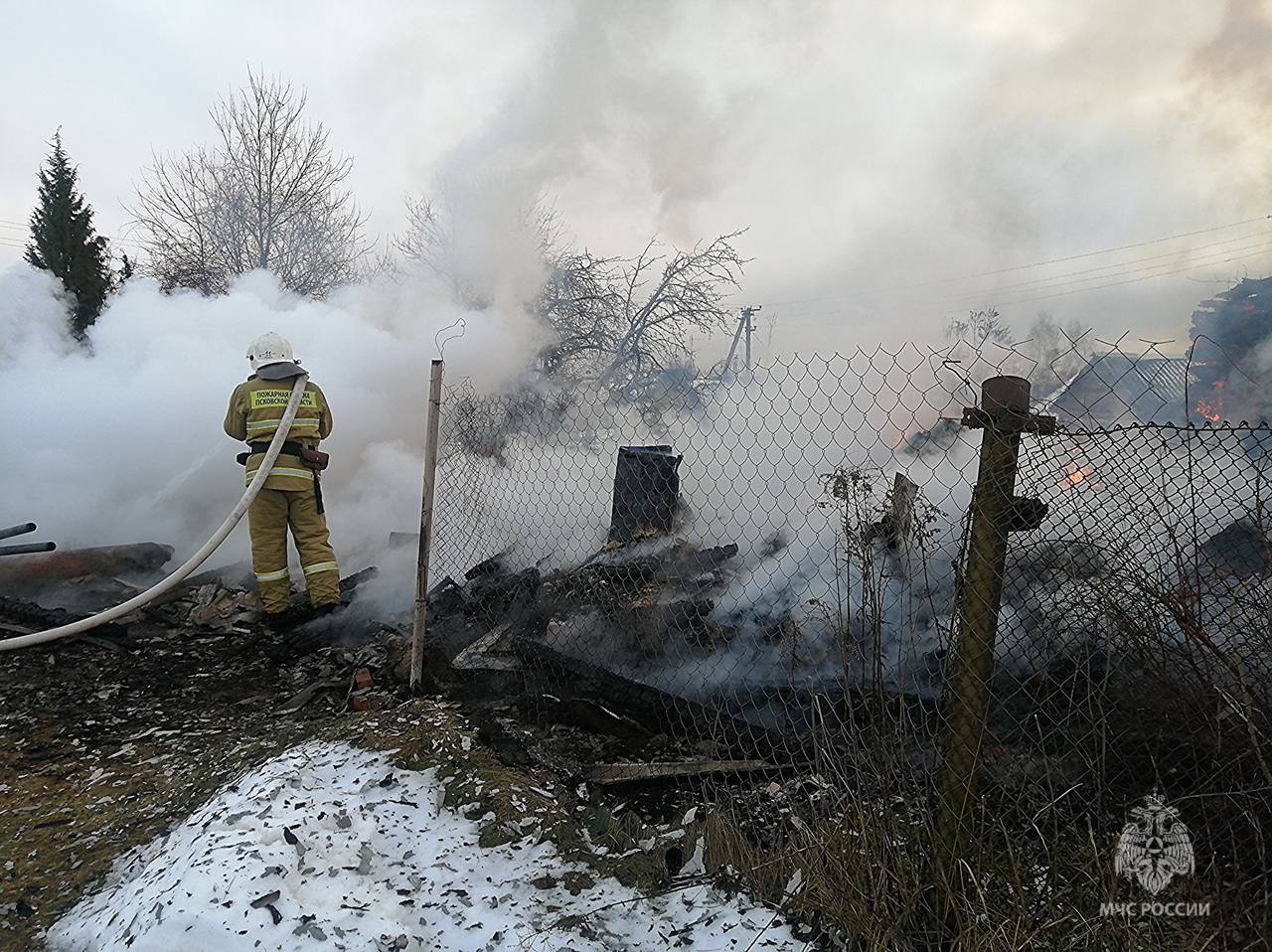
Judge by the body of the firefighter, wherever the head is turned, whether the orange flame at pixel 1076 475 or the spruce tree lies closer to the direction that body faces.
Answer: the spruce tree

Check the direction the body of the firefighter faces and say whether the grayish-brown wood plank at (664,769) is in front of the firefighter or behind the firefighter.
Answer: behind

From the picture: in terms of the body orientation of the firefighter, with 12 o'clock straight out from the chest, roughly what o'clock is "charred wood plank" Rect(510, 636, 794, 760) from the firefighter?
The charred wood plank is roughly at 5 o'clock from the firefighter.

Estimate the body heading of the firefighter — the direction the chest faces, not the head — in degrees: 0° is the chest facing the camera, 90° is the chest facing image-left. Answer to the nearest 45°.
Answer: approximately 180°

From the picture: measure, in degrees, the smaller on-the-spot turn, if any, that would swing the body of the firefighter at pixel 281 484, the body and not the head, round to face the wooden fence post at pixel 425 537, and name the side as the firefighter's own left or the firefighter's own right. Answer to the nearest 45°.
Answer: approximately 180°

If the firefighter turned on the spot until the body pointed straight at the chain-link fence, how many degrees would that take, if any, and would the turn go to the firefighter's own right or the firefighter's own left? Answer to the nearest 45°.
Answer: approximately 135° to the firefighter's own right
